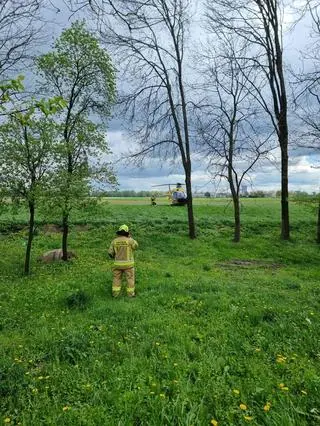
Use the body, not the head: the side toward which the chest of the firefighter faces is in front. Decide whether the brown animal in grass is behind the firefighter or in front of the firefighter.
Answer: in front

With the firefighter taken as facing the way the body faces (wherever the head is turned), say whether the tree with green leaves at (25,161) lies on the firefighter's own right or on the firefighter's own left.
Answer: on the firefighter's own left

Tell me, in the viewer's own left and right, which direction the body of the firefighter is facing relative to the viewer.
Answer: facing away from the viewer

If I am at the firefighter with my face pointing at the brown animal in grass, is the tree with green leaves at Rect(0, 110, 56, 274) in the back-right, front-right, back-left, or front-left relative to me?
front-left

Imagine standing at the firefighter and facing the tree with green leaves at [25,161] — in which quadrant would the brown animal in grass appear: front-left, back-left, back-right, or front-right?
front-right
